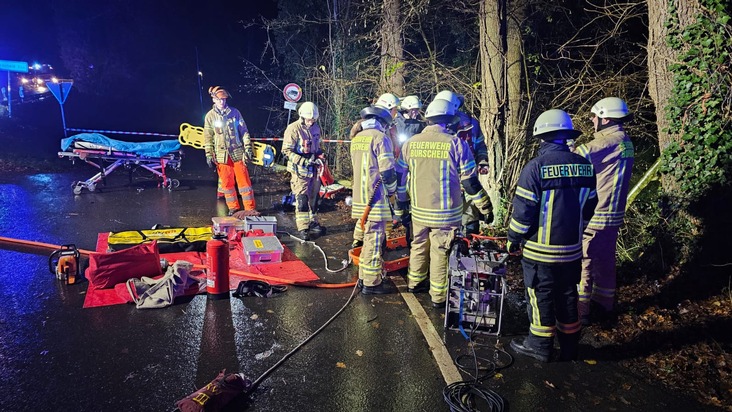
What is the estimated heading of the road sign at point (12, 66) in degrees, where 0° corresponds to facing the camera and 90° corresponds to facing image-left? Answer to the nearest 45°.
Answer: approximately 0°

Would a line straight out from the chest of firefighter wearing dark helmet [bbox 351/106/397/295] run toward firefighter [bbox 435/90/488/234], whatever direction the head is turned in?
yes

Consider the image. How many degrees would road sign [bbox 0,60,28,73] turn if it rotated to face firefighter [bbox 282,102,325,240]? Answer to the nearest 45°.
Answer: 0° — it already faces them

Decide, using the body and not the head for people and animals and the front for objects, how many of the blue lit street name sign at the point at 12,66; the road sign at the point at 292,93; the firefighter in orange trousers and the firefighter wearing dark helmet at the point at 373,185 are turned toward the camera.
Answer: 3

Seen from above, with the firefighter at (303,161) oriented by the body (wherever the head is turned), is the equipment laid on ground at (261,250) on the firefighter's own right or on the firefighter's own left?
on the firefighter's own right

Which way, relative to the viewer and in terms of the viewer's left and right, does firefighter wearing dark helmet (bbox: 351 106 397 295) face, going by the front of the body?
facing away from the viewer and to the right of the viewer

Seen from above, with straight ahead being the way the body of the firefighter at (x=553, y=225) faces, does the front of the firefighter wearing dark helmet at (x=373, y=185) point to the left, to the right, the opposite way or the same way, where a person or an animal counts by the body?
to the right

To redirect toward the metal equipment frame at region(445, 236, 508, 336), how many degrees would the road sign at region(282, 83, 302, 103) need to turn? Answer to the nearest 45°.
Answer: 0° — it already faces it

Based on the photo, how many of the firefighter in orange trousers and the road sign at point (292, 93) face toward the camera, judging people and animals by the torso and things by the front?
2

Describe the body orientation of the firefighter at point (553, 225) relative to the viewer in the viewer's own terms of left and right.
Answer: facing away from the viewer and to the left of the viewer

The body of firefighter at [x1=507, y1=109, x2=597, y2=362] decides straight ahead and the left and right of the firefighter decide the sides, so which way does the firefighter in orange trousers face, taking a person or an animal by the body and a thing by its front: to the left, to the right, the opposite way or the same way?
the opposite way

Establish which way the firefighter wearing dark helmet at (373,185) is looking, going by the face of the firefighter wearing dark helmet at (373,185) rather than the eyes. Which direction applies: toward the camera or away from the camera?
away from the camera

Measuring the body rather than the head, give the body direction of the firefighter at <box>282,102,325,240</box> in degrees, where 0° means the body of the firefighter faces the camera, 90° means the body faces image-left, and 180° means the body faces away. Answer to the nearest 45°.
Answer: approximately 315°
